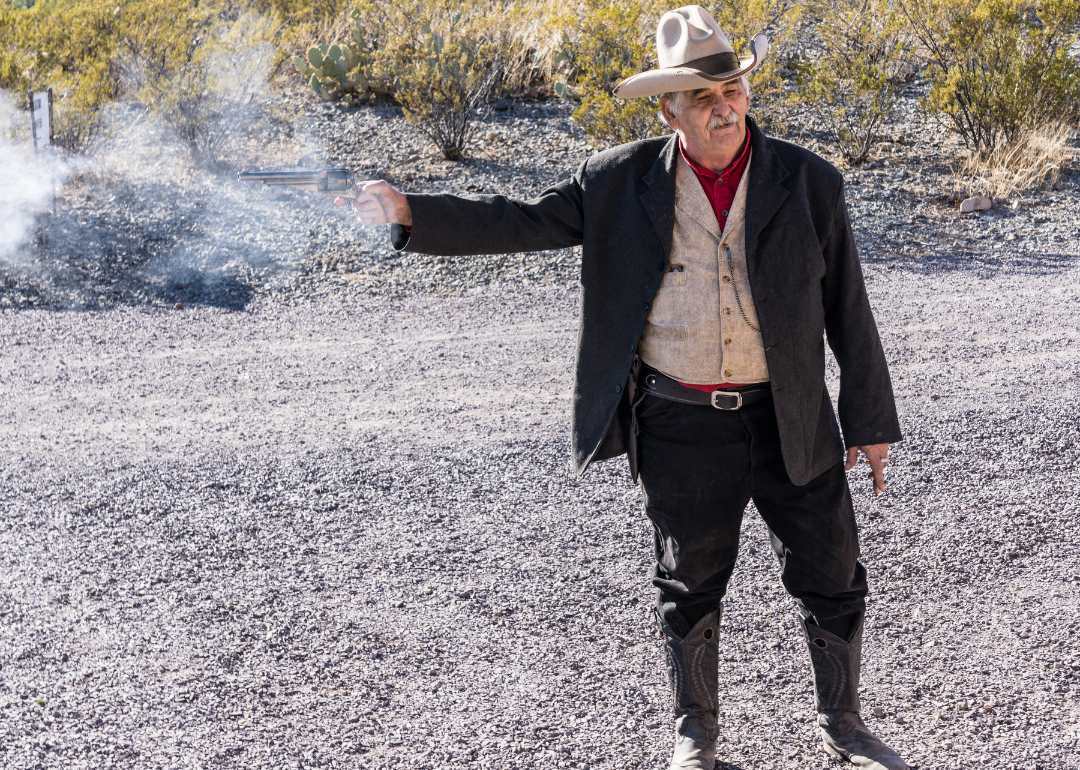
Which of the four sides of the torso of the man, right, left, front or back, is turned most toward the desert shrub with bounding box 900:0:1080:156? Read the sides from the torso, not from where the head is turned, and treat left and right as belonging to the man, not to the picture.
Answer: back

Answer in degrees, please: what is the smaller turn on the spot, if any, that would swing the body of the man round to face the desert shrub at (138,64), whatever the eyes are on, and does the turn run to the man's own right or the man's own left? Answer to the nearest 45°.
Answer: approximately 135° to the man's own right

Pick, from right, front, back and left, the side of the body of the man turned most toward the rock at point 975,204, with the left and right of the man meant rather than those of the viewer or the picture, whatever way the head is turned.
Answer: back

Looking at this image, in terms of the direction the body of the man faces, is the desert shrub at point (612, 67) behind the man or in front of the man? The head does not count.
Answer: behind

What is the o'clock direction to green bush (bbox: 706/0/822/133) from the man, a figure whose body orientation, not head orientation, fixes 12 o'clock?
The green bush is roughly at 6 o'clock from the man.

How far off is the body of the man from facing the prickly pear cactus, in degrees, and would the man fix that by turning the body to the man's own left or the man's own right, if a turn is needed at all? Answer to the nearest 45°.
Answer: approximately 180°

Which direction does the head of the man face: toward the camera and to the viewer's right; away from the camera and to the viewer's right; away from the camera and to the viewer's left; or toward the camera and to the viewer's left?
toward the camera and to the viewer's right

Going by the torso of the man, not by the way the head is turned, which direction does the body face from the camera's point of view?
toward the camera

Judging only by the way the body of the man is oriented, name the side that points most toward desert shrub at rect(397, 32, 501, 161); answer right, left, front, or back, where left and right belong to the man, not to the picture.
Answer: back
